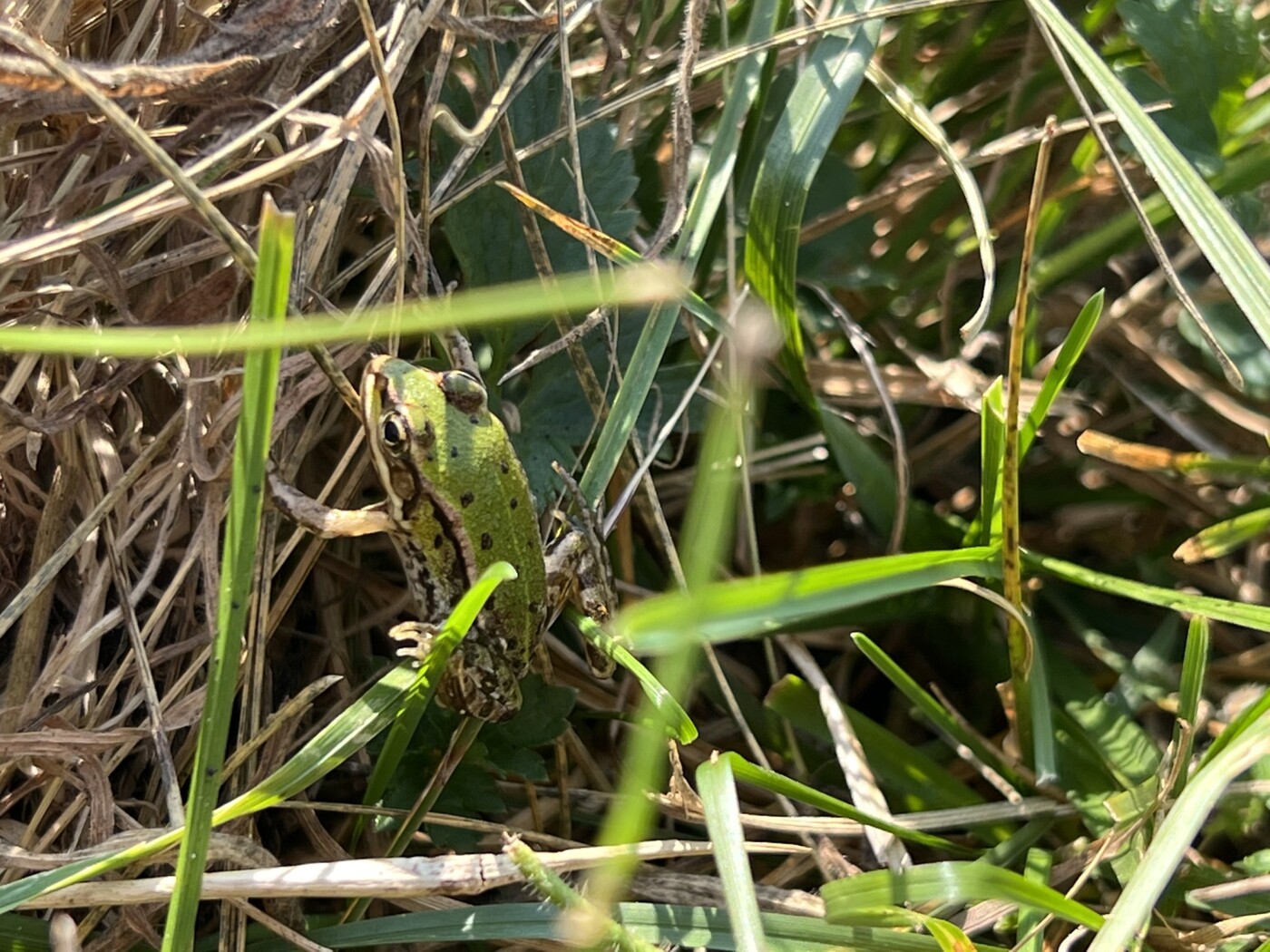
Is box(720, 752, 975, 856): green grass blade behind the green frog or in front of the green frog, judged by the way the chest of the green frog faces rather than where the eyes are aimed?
behind

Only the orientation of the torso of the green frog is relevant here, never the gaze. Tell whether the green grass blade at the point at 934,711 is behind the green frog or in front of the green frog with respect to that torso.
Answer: behind

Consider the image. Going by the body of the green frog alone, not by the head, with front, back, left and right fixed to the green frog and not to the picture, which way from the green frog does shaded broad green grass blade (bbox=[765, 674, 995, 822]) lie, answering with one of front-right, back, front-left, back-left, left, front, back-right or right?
back-right

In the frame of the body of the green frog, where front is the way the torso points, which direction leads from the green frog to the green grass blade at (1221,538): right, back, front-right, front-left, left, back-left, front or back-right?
back-right

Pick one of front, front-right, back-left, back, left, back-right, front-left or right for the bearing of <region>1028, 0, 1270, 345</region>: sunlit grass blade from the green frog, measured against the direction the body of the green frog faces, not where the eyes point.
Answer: back-right

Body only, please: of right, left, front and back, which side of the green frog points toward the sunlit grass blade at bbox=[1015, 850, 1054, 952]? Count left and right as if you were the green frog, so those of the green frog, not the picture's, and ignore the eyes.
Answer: back

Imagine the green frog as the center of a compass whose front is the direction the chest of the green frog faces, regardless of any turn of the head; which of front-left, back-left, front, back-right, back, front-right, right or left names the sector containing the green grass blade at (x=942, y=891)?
back

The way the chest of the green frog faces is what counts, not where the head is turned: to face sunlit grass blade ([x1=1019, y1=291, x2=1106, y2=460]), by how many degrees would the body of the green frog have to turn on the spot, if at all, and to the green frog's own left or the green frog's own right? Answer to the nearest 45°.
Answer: approximately 135° to the green frog's own right

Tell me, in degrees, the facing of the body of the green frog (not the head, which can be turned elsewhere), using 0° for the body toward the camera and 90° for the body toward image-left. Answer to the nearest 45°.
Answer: approximately 135°
